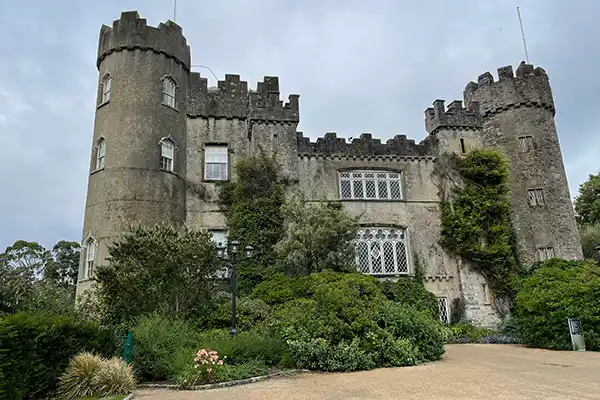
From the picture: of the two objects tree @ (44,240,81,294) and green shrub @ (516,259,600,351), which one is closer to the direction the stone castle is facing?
the green shrub

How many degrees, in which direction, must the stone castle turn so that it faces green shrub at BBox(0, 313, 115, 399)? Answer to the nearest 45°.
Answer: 0° — it already faces it

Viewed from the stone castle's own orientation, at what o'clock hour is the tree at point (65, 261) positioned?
The tree is roughly at 4 o'clock from the stone castle.

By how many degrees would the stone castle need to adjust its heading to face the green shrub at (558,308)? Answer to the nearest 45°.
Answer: approximately 45° to its left

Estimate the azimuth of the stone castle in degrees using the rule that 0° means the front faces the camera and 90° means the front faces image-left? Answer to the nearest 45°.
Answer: approximately 0°

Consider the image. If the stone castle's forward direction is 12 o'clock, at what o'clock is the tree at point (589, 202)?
The tree is roughly at 8 o'clock from the stone castle.
